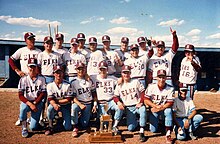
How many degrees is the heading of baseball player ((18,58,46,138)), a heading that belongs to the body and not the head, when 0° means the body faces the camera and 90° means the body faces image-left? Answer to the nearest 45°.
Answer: approximately 0°

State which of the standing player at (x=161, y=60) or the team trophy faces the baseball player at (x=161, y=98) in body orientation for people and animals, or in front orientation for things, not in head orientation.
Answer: the standing player

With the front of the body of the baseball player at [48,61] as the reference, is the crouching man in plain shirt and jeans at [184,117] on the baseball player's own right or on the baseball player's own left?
on the baseball player's own left

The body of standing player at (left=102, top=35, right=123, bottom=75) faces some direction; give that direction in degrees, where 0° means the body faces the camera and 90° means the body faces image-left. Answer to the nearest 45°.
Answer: approximately 0°

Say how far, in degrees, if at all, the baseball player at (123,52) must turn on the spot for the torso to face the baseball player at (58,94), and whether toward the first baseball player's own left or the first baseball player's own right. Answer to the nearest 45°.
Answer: approximately 45° to the first baseball player's own right

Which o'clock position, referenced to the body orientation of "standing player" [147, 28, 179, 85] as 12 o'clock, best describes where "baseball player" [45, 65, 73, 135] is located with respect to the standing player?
The baseball player is roughly at 2 o'clock from the standing player.

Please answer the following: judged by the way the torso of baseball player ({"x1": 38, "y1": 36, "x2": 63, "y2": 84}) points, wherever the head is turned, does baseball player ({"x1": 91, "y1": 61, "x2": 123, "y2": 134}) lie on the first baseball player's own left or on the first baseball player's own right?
on the first baseball player's own left

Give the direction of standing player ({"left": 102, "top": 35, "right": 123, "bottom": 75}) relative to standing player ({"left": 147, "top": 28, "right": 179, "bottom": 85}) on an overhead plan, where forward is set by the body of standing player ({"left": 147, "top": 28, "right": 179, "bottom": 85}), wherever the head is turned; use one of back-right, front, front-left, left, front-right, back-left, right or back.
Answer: right
